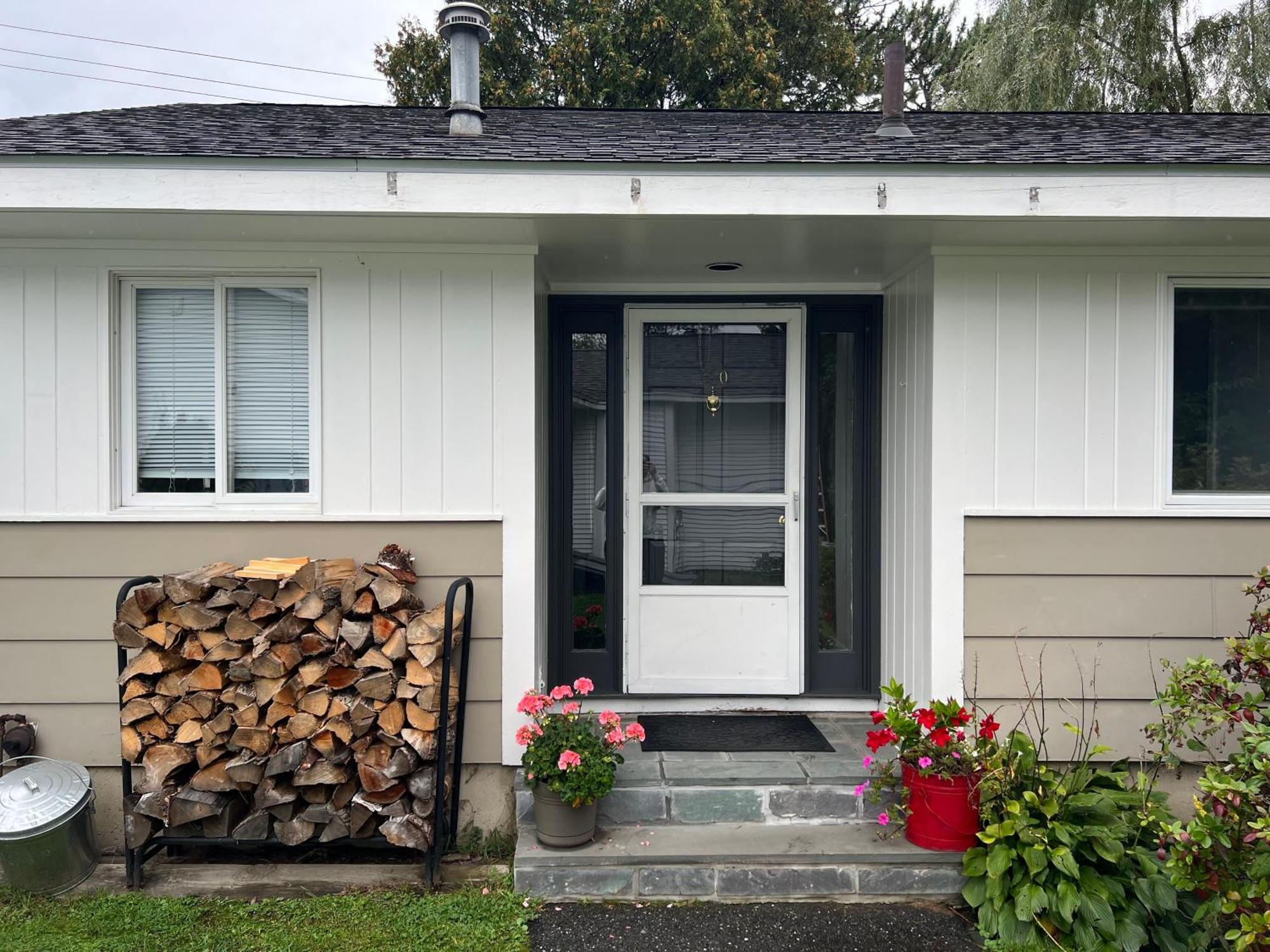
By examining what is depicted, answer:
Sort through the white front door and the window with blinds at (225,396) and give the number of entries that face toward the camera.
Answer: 2

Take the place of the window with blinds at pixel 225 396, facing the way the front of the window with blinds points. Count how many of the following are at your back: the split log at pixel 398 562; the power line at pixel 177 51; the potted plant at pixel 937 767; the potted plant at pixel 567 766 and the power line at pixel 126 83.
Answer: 2

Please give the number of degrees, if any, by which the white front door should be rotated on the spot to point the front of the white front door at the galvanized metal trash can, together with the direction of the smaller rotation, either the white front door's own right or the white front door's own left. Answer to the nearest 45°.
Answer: approximately 45° to the white front door's own right

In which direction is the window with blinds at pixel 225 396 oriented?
toward the camera

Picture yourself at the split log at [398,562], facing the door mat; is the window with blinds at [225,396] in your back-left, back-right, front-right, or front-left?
back-left

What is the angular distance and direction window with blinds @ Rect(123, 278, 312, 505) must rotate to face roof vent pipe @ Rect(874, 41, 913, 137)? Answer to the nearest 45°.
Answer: approximately 90° to its left

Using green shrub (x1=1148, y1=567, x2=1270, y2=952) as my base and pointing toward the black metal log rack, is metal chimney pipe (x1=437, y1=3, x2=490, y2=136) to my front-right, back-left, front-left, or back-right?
front-right

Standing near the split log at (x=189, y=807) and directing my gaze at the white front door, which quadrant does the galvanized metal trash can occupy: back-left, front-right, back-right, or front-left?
back-left

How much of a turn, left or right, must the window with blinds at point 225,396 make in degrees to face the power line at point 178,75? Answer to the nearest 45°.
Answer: approximately 180°

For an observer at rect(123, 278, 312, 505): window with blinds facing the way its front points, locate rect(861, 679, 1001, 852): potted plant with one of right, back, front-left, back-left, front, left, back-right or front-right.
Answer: front-left
